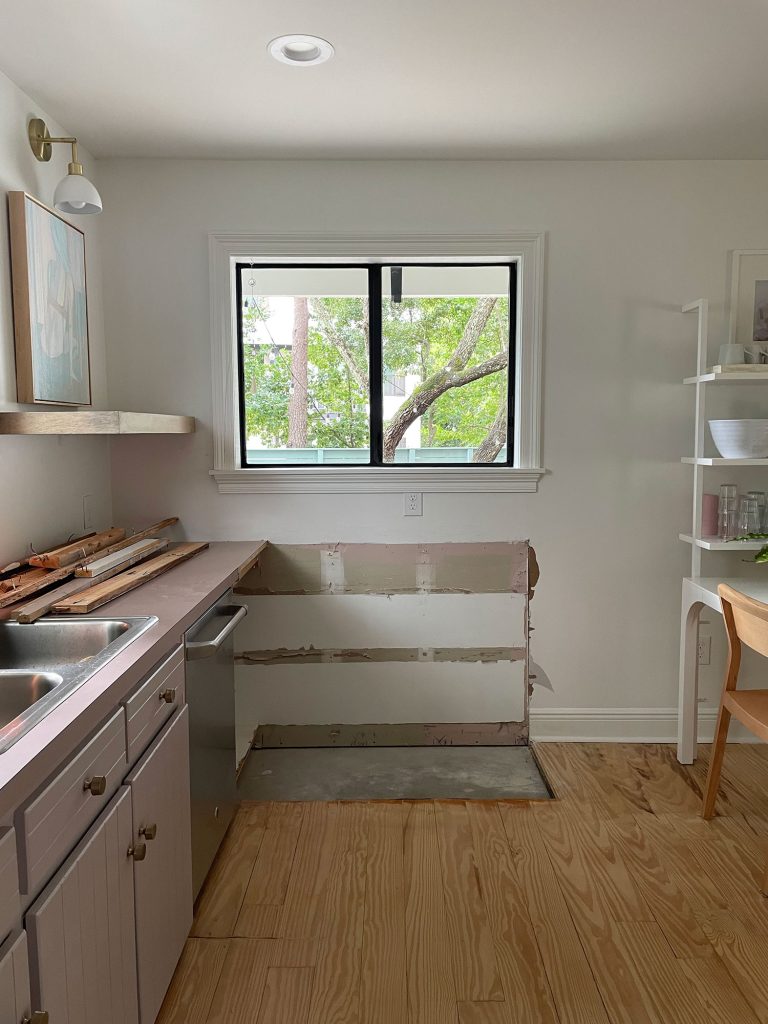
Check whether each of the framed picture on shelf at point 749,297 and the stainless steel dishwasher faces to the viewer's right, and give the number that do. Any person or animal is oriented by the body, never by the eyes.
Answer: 1

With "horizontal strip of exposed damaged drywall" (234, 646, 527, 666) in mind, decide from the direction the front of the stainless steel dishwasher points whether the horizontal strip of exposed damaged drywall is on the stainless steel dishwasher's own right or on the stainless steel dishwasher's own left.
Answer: on the stainless steel dishwasher's own left

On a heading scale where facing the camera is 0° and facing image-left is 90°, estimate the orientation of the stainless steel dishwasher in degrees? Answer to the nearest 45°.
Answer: approximately 270°

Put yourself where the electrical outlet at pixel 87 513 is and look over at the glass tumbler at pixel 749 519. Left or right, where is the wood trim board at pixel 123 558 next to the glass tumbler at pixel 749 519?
right

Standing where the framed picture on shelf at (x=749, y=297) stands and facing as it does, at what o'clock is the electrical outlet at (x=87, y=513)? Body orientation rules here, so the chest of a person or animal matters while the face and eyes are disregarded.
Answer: The electrical outlet is roughly at 2 o'clock from the framed picture on shelf.
